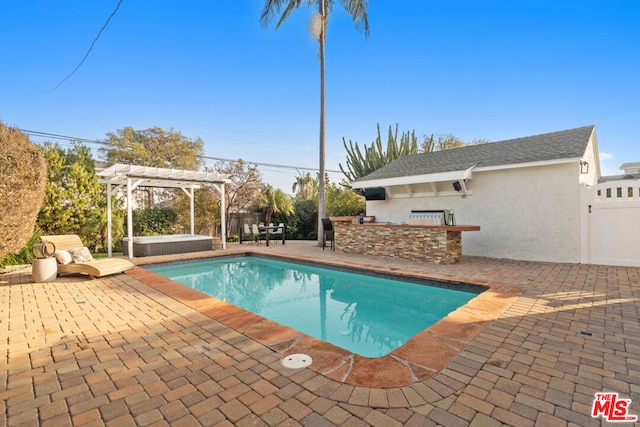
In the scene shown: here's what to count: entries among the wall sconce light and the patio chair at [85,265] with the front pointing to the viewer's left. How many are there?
0

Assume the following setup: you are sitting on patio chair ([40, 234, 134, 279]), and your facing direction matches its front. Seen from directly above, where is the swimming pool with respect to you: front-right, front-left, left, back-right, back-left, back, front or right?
front

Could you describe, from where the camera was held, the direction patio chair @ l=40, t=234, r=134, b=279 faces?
facing the viewer and to the right of the viewer

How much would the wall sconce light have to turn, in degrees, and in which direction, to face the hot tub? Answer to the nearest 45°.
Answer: approximately 90° to its right

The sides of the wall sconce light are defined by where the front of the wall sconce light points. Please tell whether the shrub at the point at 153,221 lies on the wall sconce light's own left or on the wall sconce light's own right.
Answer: on the wall sconce light's own right

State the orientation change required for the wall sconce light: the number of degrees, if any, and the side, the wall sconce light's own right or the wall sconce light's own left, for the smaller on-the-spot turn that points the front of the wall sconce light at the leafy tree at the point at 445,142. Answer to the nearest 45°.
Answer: approximately 180°

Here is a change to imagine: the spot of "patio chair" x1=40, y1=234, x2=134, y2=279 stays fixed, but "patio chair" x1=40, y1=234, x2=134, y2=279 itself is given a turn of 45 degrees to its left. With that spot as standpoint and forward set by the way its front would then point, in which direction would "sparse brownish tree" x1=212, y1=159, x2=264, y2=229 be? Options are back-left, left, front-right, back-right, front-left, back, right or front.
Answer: front-left

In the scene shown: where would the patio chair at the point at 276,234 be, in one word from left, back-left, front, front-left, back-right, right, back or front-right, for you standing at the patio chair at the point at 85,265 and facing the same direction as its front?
left

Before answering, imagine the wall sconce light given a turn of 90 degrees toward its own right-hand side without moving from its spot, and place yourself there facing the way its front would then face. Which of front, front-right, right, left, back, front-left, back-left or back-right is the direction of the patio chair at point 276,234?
front-right

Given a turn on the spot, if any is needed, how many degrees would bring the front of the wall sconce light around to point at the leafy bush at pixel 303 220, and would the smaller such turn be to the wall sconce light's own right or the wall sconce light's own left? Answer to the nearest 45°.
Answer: approximately 135° to the wall sconce light's own right

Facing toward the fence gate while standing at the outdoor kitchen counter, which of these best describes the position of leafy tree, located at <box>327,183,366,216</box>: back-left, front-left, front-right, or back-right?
back-left

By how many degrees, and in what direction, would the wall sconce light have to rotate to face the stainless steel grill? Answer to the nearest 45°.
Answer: approximately 90° to its right

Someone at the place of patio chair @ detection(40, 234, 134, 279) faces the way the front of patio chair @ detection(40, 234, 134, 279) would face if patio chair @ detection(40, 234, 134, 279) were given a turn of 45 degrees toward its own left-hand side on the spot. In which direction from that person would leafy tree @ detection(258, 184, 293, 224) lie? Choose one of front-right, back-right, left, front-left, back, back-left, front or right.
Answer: front-left

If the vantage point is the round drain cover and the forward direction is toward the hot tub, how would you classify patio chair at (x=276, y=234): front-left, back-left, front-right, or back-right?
front-right

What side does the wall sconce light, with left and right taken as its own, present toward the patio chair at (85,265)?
right
